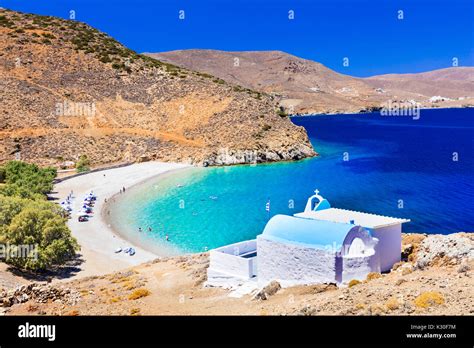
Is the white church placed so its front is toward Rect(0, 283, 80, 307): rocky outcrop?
no

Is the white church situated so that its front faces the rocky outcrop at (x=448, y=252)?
no
